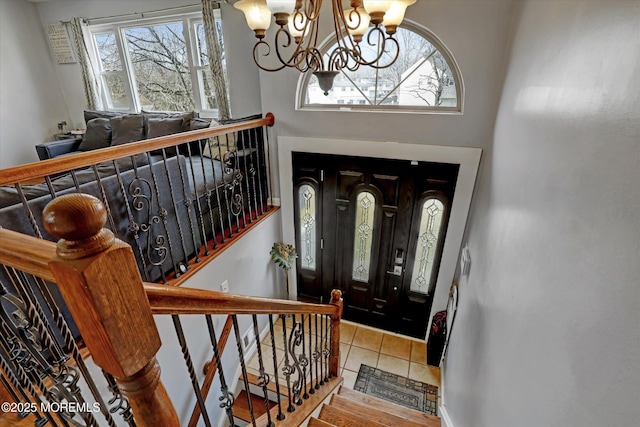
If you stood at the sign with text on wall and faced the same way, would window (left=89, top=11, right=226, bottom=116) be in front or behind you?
in front

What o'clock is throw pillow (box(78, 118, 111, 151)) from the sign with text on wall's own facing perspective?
The throw pillow is roughly at 12 o'clock from the sign with text on wall.

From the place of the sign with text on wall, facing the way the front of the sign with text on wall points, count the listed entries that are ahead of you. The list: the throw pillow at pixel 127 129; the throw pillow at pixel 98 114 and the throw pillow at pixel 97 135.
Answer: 3

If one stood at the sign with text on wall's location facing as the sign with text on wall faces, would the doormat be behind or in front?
in front

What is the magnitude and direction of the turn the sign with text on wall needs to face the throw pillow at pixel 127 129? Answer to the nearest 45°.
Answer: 0° — it already faces it

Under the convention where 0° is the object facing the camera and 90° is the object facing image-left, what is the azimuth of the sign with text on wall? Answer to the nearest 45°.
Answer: approximately 0°

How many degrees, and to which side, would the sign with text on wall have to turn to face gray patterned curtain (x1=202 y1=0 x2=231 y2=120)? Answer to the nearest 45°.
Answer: approximately 45° to its left

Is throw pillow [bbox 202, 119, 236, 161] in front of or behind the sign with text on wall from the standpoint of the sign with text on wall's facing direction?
in front
